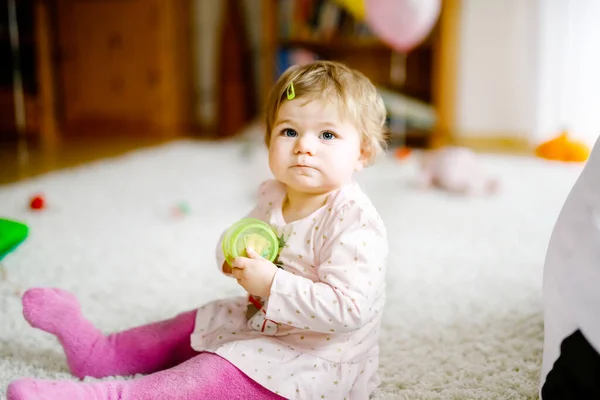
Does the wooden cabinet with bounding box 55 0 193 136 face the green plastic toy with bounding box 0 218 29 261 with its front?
yes

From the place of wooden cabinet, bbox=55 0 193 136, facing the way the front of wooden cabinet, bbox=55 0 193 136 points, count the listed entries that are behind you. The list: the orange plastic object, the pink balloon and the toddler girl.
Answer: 0

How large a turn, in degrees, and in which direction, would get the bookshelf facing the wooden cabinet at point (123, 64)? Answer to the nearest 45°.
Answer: approximately 90° to its right

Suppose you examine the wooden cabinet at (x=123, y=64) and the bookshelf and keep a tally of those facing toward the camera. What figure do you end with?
2

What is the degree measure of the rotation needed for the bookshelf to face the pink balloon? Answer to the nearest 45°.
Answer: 0° — it already faces it

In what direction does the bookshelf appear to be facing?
toward the camera

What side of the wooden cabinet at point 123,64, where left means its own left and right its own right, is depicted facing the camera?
front

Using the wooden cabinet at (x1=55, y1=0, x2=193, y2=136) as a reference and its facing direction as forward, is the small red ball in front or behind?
in front

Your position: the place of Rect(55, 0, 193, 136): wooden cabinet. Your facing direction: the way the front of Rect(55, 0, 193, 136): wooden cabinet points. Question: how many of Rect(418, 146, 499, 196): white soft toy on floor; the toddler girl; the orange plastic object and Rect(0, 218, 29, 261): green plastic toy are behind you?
0

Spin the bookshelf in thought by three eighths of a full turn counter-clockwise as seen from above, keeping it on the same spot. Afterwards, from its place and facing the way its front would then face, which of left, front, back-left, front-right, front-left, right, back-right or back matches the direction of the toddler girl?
back-right

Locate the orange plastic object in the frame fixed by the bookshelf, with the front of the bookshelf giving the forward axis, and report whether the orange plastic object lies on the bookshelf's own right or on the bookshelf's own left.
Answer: on the bookshelf's own left

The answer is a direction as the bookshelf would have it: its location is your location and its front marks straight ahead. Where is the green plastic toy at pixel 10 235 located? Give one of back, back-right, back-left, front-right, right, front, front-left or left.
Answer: front

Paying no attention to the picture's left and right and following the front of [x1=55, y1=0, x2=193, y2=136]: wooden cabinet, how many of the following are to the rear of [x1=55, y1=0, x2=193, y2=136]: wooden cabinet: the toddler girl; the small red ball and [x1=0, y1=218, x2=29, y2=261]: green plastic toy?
0

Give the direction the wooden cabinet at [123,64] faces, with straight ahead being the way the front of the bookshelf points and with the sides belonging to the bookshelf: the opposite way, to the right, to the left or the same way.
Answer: the same way
